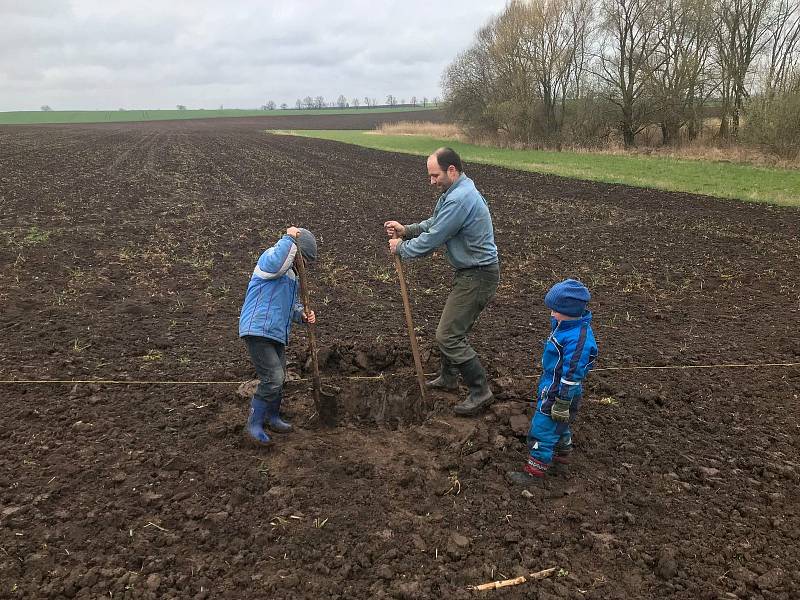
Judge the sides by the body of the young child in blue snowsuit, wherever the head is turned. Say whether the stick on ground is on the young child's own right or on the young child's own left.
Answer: on the young child's own left

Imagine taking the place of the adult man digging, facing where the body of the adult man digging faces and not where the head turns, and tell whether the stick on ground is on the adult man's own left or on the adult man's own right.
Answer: on the adult man's own left

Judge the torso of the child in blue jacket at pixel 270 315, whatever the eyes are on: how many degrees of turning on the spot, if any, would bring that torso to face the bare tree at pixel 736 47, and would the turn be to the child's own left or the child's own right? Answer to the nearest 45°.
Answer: approximately 45° to the child's own left

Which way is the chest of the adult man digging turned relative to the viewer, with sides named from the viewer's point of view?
facing to the left of the viewer

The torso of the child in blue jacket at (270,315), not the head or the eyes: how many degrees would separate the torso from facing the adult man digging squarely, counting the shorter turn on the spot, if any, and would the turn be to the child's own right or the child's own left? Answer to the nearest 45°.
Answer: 0° — they already face them

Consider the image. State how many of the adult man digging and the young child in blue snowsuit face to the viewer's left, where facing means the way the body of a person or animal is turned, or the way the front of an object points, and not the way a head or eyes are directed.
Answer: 2

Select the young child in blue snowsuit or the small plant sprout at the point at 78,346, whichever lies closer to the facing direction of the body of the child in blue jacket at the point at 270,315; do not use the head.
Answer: the young child in blue snowsuit

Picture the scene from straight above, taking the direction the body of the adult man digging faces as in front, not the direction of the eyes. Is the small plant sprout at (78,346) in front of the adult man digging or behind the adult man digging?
in front

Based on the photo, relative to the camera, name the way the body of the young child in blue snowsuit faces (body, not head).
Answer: to the viewer's left

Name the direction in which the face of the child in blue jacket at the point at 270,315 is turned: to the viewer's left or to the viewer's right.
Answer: to the viewer's right

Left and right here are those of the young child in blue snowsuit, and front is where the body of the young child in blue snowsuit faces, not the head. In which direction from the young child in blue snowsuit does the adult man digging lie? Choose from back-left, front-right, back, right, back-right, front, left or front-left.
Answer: front-right

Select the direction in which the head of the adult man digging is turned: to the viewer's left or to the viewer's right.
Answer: to the viewer's left

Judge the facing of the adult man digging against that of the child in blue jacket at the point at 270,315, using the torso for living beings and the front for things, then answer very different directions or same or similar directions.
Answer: very different directions

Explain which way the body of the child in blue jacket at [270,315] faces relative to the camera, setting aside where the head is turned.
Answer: to the viewer's right

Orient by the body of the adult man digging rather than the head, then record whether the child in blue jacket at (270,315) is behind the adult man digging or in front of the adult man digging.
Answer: in front
